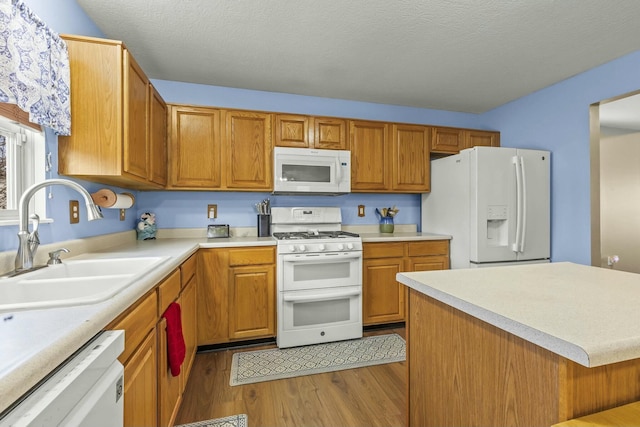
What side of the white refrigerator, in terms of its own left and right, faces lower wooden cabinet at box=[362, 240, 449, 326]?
right

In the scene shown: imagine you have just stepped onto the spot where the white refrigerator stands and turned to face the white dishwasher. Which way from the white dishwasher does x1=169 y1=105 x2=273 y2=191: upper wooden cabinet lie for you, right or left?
right

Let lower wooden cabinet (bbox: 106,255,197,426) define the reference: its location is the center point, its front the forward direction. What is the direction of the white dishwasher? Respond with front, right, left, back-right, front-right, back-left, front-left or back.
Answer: right

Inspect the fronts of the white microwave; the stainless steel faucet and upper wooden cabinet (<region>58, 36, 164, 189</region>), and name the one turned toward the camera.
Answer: the white microwave

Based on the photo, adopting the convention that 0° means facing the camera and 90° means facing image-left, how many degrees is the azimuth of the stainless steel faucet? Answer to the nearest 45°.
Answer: approximately 270°

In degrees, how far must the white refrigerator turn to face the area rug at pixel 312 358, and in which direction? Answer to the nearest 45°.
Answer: approximately 90° to its right

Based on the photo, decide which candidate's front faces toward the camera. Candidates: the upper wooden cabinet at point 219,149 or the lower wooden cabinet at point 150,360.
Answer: the upper wooden cabinet

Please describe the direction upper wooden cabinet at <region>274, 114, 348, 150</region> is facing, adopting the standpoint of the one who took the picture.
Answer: facing the viewer

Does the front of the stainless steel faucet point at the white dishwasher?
no

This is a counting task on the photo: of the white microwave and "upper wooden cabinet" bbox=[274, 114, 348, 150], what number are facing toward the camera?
2

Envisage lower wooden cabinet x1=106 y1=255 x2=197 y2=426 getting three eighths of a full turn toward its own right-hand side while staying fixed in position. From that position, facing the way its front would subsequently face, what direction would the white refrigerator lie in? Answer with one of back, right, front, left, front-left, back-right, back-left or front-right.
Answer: back-left

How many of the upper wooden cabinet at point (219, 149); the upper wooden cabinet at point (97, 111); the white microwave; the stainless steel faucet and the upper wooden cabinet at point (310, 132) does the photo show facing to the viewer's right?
2

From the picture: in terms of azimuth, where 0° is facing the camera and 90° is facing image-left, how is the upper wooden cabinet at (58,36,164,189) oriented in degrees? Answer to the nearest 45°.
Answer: approximately 270°

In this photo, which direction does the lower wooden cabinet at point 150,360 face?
to the viewer's right

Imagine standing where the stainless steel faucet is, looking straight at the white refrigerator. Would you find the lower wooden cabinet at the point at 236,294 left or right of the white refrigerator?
left

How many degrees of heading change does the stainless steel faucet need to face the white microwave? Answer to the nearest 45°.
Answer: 0° — it already faces it
